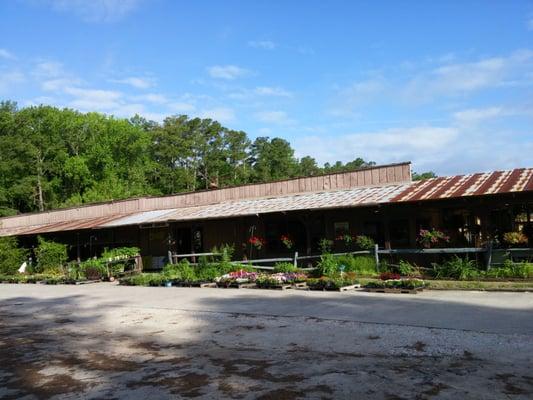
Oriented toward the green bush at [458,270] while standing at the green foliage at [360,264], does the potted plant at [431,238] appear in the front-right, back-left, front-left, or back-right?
front-left

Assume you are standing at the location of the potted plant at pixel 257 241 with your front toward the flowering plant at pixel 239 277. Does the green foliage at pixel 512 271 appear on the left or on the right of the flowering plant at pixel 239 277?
left

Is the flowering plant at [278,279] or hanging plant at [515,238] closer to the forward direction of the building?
the flowering plant

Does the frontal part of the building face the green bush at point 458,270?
no

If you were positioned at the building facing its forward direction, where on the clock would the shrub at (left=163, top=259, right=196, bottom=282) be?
The shrub is roughly at 1 o'clock from the building.

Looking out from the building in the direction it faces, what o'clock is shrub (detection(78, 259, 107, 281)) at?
The shrub is roughly at 2 o'clock from the building.

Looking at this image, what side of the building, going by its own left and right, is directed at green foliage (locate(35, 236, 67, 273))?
right

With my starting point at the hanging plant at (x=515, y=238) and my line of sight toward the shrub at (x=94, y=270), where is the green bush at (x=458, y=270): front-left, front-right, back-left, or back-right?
front-left

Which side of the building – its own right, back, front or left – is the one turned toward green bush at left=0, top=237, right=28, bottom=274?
right

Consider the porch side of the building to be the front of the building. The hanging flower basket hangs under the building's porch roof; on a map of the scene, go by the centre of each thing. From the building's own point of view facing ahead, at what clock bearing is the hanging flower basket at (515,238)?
The hanging flower basket is roughly at 9 o'clock from the building.

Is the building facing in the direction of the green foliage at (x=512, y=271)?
no

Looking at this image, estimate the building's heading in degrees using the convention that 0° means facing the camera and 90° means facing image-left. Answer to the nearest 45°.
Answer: approximately 45°
